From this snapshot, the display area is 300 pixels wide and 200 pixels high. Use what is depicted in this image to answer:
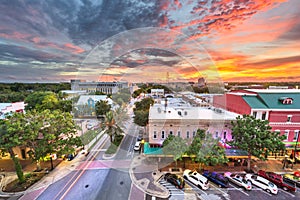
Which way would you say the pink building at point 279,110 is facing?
toward the camera

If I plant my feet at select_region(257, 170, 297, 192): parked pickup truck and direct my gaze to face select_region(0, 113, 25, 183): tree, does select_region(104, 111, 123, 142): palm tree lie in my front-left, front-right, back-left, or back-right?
front-right

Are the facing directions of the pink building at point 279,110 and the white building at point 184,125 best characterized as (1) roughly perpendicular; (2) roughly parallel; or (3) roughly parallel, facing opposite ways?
roughly parallel

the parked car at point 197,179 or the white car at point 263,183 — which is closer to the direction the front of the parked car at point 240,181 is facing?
the parked car

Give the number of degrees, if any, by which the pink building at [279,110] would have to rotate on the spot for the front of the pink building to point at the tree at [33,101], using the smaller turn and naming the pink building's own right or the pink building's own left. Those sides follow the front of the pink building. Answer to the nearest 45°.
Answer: approximately 90° to the pink building's own right

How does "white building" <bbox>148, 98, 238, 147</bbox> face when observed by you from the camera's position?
facing the viewer

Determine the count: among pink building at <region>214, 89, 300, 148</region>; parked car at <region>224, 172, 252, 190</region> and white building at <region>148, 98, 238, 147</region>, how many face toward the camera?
2

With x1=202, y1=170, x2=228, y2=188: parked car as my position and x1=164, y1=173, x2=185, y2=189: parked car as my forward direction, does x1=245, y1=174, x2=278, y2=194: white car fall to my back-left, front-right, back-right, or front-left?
back-left

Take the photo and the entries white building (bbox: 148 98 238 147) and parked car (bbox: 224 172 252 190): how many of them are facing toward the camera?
1

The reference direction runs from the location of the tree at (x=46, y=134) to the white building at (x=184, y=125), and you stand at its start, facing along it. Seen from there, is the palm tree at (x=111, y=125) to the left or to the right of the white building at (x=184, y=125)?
left

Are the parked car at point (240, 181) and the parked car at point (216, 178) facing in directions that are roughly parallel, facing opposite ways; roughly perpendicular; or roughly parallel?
roughly parallel
